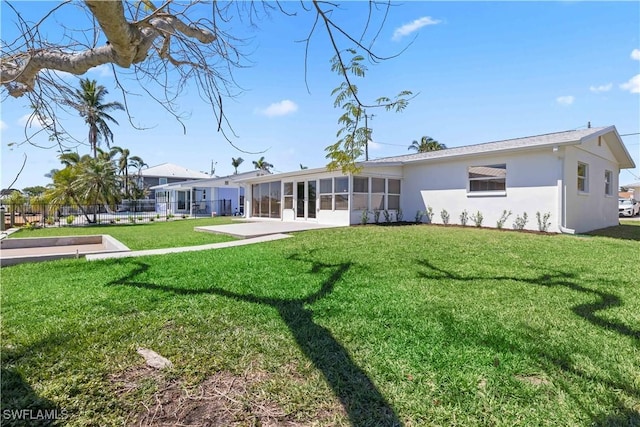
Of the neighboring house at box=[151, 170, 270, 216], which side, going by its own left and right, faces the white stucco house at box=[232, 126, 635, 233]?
left

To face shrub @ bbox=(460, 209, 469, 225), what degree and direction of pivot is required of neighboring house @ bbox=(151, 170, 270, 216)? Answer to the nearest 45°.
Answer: approximately 90° to its left

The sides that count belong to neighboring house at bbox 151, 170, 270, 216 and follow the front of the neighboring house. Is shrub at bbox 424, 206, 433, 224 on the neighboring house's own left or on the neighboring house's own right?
on the neighboring house's own left

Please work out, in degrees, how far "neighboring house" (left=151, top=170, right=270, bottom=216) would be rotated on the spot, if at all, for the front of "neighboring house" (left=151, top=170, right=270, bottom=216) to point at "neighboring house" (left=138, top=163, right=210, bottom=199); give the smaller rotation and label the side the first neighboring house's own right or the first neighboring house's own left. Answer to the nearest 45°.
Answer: approximately 135° to the first neighboring house's own right

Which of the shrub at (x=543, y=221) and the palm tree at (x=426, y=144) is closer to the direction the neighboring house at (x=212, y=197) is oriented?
the shrub

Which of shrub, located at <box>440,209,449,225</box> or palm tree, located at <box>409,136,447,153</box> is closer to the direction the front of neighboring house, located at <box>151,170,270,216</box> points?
the shrub

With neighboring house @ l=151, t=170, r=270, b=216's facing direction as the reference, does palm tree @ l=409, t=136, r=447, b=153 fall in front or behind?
behind

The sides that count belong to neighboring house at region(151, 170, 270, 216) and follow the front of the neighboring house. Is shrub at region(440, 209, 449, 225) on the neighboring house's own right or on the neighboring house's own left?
on the neighboring house's own left
